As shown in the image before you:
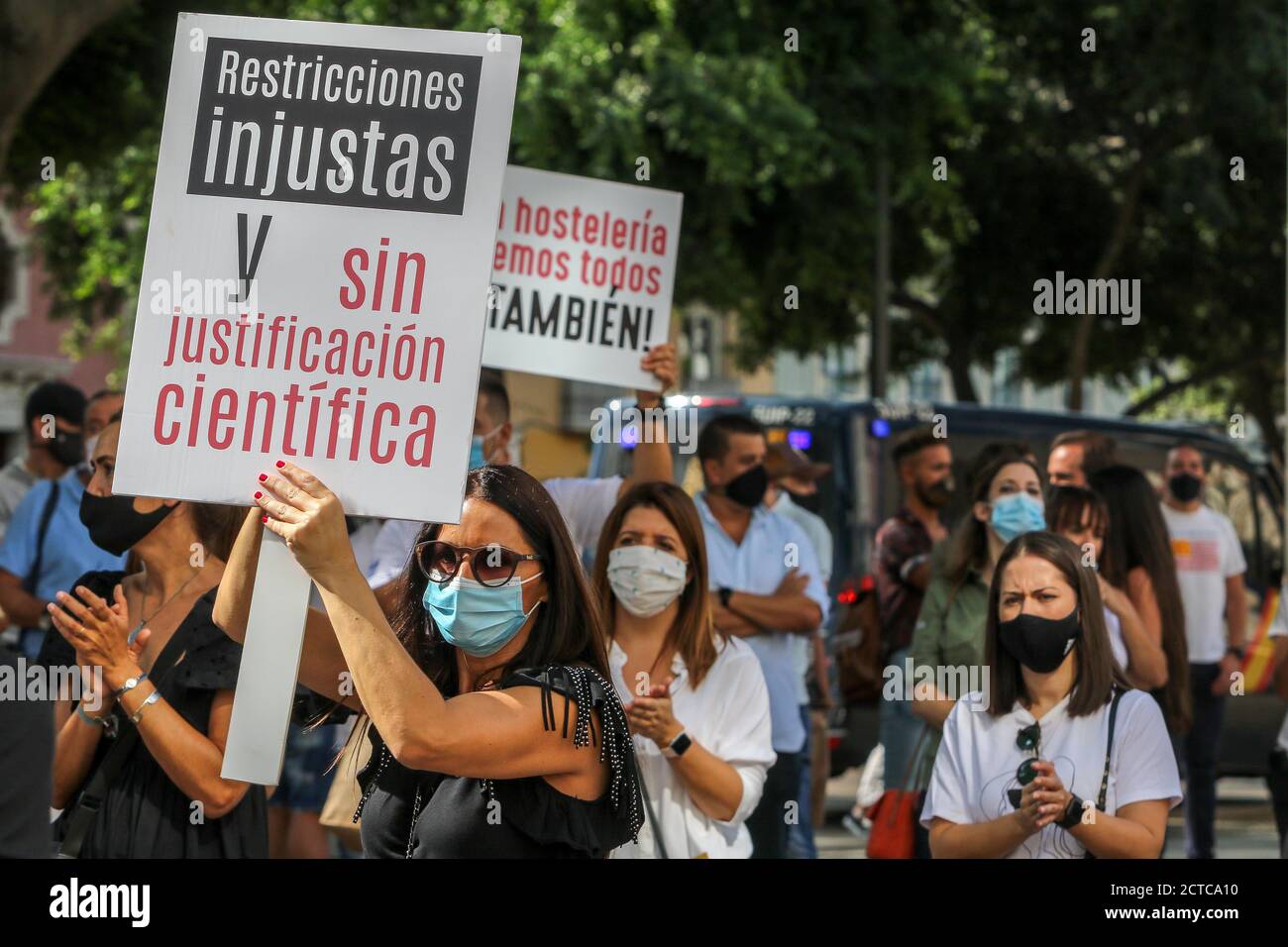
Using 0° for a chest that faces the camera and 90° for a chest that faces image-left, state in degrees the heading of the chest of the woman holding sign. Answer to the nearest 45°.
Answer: approximately 45°

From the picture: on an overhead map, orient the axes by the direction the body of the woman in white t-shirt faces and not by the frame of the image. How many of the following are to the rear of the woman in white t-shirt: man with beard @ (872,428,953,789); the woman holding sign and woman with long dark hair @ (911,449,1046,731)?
2

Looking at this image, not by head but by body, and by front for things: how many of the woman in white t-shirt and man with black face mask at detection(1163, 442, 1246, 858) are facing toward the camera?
2

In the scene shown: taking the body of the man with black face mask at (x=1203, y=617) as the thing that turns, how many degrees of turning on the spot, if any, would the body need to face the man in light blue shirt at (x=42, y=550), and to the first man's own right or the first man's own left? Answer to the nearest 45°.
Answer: approximately 45° to the first man's own right

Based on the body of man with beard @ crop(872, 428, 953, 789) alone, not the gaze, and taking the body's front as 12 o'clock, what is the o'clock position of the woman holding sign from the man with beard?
The woman holding sign is roughly at 2 o'clock from the man with beard.
